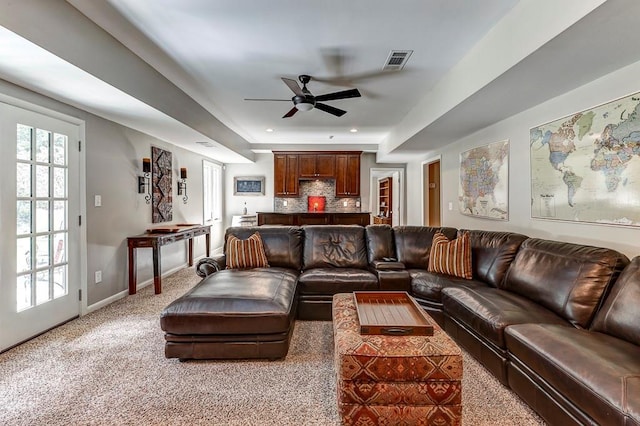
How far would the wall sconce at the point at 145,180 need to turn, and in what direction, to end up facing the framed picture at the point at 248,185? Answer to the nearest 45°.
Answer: approximately 90° to its left

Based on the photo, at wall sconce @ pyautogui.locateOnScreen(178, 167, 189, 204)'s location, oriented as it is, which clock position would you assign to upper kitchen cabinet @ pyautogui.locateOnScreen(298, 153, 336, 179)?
The upper kitchen cabinet is roughly at 10 o'clock from the wall sconce.

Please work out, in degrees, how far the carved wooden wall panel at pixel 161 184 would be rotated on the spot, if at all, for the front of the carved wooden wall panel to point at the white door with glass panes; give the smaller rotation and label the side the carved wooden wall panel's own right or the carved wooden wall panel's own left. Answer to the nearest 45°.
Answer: approximately 90° to the carved wooden wall panel's own right

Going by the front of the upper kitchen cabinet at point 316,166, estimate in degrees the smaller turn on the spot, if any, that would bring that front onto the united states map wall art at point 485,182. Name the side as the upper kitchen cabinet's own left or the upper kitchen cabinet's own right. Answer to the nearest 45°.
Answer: approximately 45° to the upper kitchen cabinet's own left

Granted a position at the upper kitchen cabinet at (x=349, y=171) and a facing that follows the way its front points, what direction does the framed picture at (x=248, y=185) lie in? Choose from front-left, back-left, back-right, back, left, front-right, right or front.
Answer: right

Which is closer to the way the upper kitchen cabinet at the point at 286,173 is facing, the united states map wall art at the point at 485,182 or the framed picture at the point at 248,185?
the united states map wall art

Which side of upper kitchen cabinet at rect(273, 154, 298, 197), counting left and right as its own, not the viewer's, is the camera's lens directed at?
front

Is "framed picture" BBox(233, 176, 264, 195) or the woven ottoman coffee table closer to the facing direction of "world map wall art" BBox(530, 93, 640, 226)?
the woven ottoman coffee table

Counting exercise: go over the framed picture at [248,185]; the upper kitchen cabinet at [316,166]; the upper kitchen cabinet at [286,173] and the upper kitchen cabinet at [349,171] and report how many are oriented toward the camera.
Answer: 4

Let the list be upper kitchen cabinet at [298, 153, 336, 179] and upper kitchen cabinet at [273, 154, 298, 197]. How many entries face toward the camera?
2

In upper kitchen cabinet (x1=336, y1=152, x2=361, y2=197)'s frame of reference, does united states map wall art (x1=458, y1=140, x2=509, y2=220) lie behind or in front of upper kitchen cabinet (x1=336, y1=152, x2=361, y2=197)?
in front

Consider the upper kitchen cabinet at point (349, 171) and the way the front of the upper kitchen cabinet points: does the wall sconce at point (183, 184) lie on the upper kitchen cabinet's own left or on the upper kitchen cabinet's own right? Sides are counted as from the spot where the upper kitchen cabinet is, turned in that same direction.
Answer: on the upper kitchen cabinet's own right

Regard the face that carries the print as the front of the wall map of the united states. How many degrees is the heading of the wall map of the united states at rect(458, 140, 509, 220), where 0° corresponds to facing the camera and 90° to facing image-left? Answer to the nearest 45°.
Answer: approximately 45°

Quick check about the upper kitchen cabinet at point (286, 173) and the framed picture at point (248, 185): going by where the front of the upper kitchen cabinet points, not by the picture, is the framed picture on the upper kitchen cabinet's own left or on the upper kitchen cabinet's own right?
on the upper kitchen cabinet's own right

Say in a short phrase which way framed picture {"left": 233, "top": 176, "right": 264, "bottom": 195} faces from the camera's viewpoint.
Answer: facing the viewer

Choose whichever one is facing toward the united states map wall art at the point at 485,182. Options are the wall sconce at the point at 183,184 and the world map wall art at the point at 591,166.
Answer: the wall sconce

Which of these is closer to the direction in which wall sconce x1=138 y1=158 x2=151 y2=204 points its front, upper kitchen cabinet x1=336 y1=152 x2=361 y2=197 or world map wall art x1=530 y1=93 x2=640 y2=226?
the world map wall art

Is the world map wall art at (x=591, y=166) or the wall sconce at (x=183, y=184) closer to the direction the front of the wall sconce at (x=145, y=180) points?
the world map wall art
